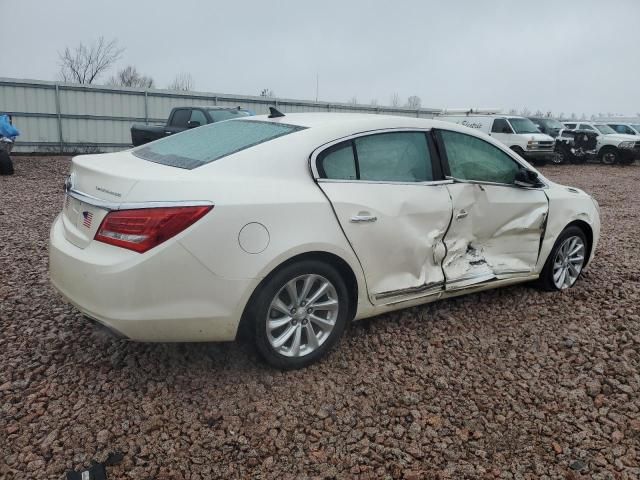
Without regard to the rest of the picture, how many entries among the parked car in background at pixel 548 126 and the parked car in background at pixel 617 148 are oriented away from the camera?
0

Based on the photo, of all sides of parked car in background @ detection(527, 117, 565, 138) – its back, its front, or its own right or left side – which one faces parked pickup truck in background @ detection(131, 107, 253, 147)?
right

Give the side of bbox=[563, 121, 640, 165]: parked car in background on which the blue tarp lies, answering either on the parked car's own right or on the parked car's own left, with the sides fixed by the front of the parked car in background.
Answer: on the parked car's own right

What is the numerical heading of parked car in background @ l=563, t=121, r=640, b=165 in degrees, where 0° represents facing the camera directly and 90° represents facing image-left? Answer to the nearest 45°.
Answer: approximately 315°

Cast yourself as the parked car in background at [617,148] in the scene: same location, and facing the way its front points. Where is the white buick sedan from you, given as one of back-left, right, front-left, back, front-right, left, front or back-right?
front-right

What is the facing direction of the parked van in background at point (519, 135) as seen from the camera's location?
facing the viewer and to the right of the viewer

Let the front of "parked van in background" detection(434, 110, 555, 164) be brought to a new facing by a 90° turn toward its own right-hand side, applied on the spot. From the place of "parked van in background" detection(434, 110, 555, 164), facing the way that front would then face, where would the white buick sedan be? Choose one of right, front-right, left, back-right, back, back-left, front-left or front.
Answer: front-left

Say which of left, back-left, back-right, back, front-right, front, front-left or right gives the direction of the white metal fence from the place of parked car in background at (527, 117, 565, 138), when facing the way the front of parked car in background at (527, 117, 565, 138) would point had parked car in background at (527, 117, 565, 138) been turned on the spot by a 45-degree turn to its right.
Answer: front-right

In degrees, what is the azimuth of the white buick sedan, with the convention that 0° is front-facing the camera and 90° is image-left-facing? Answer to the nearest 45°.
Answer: approximately 225°

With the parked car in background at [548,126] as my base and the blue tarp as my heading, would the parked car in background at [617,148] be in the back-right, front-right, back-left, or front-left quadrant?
back-left

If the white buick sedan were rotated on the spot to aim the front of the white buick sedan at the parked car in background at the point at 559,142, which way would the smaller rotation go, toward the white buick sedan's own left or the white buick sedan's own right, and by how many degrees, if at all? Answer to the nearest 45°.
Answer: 0° — it already faces it

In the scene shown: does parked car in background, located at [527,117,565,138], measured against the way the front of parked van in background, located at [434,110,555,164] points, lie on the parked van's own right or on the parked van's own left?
on the parked van's own left
